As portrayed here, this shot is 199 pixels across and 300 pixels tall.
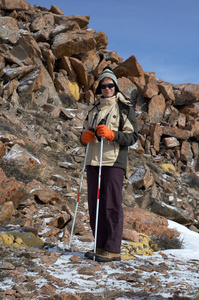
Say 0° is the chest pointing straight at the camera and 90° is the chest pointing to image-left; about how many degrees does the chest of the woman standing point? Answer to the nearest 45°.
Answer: approximately 45°
